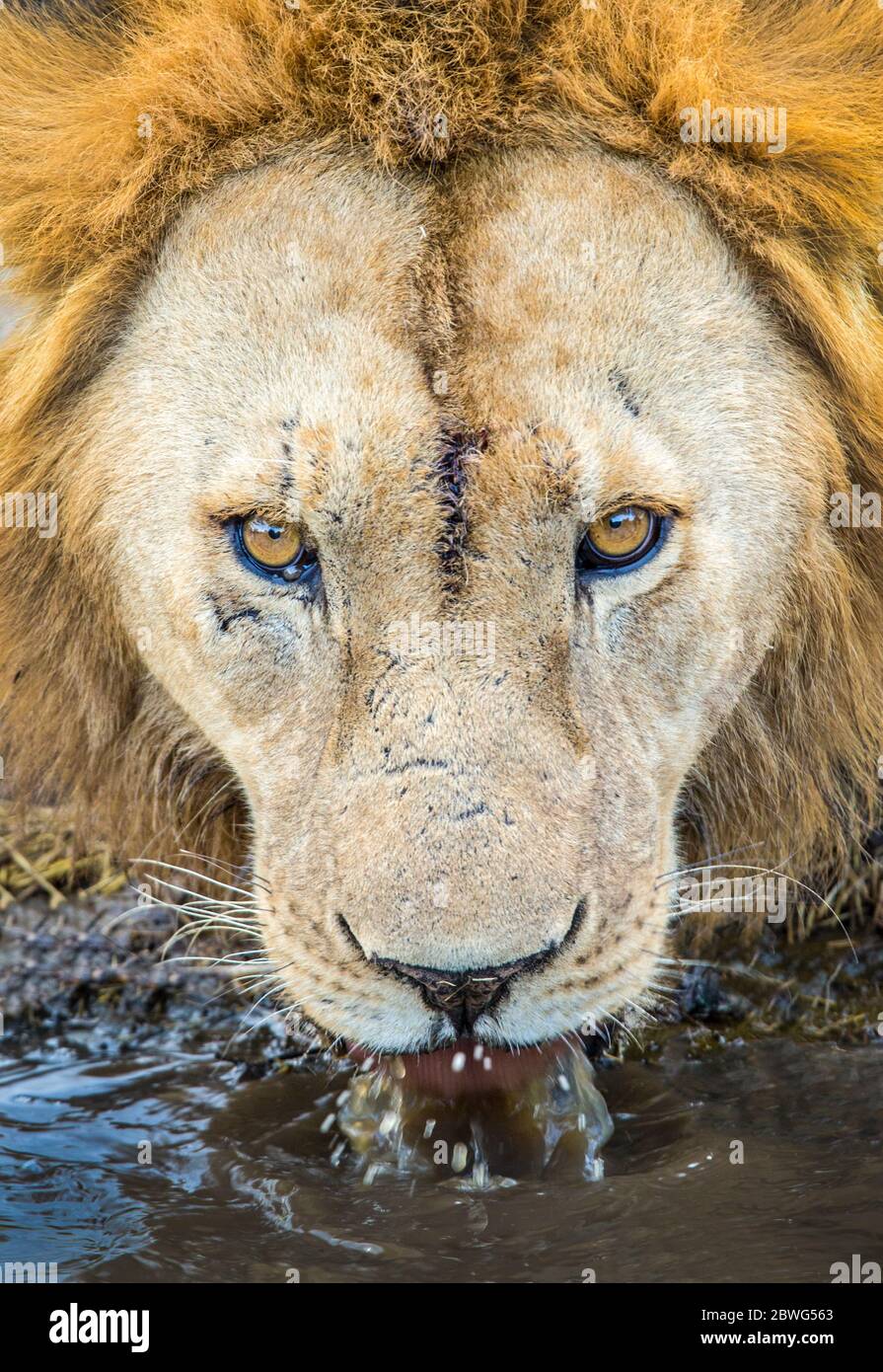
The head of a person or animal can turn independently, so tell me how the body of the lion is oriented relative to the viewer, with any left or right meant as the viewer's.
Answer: facing the viewer
